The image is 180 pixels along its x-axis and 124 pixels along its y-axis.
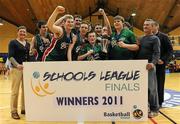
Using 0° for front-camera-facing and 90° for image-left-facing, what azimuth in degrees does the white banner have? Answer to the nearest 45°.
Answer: approximately 0°

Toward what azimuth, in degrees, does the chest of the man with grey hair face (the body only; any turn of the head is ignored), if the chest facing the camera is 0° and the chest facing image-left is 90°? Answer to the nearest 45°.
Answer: approximately 45°
